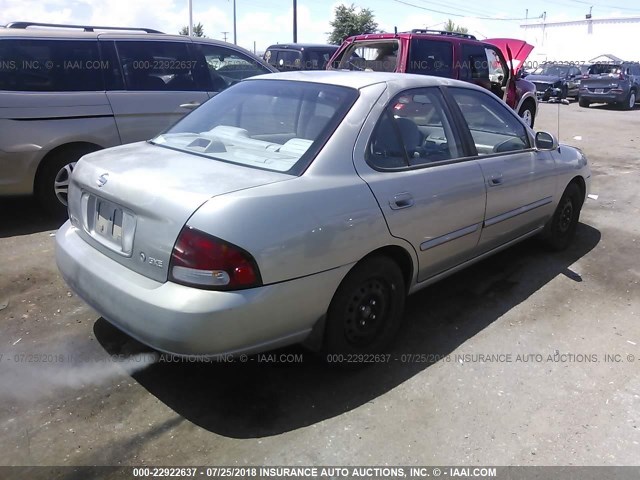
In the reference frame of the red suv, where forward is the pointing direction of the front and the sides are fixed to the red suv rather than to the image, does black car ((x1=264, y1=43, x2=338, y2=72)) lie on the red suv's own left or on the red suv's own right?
on the red suv's own left

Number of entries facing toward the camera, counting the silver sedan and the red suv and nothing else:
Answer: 0

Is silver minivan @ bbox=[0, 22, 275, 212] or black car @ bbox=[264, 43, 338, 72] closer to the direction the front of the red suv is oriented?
the black car

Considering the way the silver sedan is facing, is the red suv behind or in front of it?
in front

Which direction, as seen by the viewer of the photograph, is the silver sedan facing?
facing away from the viewer and to the right of the viewer

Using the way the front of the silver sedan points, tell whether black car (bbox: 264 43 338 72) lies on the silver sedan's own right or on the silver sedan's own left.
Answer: on the silver sedan's own left

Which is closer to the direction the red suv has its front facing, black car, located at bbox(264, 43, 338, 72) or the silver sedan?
the black car

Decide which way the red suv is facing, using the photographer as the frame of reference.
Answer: facing away from the viewer and to the right of the viewer

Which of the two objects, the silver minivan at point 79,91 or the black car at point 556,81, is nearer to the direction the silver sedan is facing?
the black car

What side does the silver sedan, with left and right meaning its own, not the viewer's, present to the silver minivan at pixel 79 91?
left
